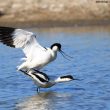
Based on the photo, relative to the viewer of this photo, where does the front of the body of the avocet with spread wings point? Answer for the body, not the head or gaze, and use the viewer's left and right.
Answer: facing to the right of the viewer
